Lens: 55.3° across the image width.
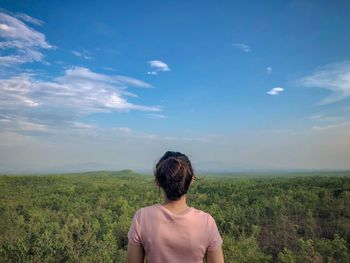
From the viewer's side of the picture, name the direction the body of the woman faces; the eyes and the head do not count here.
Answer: away from the camera

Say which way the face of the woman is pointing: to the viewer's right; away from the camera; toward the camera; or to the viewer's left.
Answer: away from the camera
